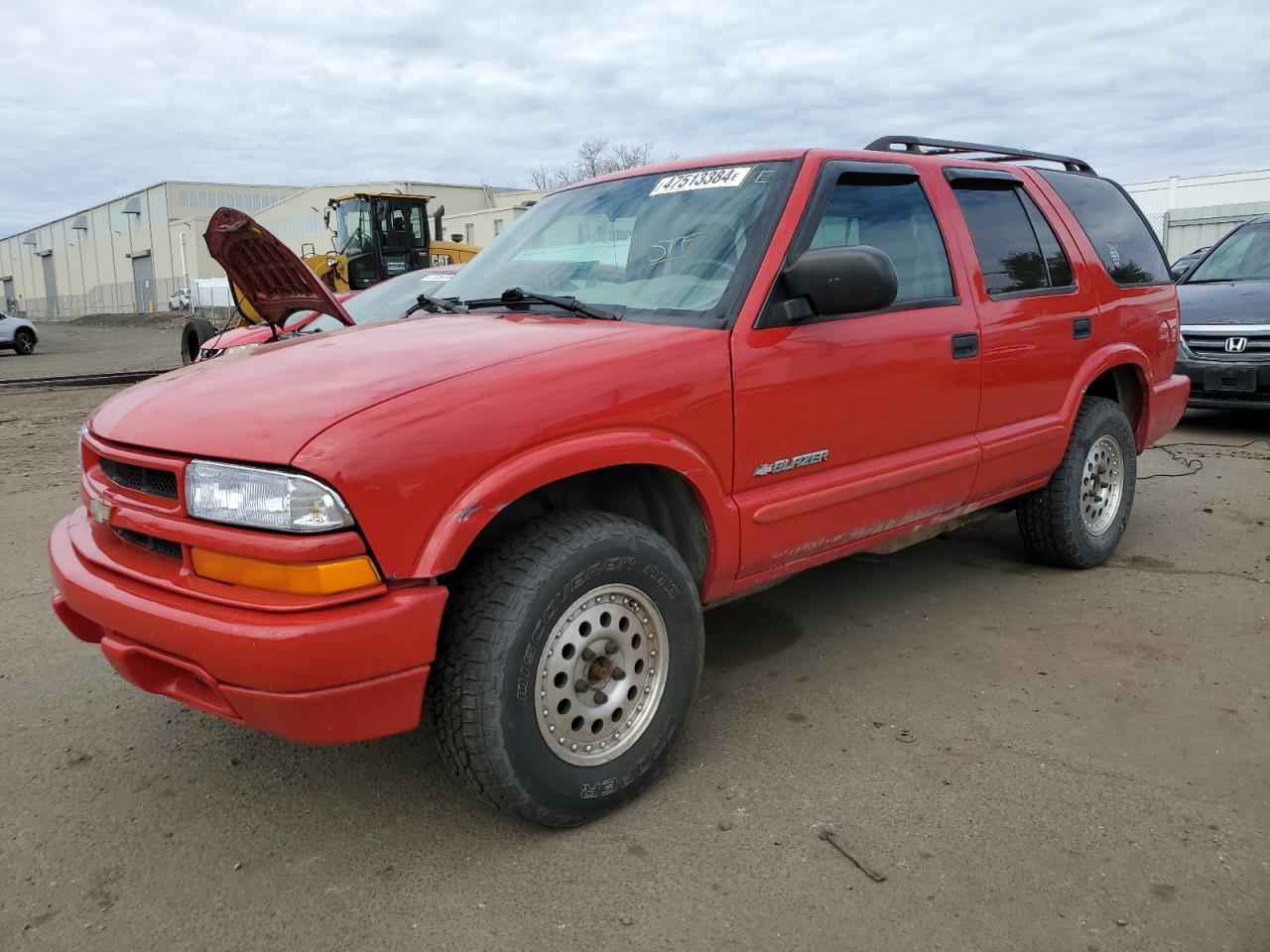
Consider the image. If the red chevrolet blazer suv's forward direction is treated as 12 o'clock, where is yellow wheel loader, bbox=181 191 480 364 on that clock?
The yellow wheel loader is roughly at 4 o'clock from the red chevrolet blazer suv.

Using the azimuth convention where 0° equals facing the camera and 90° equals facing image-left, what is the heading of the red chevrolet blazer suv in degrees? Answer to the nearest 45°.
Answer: approximately 45°

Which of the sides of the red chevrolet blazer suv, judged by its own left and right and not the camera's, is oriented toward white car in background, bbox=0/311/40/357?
right

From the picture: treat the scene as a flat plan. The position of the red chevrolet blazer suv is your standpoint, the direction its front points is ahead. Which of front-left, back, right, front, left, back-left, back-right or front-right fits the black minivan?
back

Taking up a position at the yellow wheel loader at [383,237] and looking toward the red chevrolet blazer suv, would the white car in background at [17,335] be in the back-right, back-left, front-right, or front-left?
back-right
